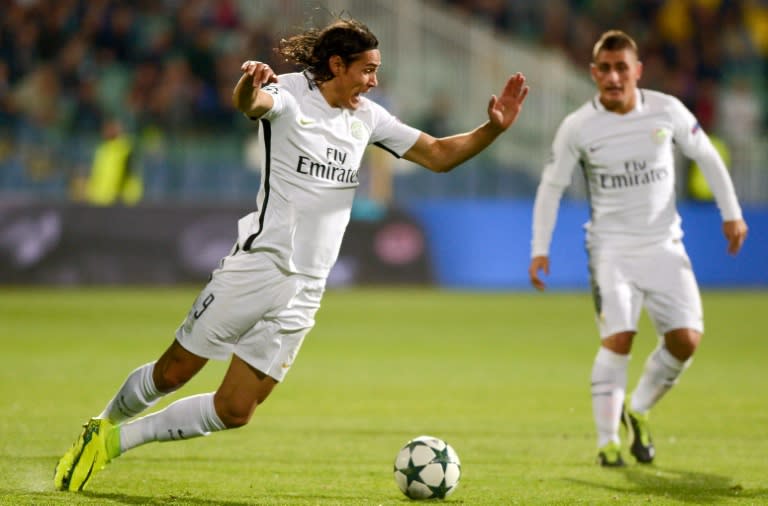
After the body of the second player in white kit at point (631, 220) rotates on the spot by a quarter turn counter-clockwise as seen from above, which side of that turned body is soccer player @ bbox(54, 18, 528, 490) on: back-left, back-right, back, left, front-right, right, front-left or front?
back-right

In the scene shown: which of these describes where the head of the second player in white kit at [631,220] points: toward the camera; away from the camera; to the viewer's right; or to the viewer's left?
toward the camera

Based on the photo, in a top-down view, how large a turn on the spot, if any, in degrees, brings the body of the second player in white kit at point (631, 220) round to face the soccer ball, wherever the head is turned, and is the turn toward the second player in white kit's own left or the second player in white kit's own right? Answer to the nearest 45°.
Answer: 0° — they already face it

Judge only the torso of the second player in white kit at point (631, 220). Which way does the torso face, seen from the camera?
toward the camera
